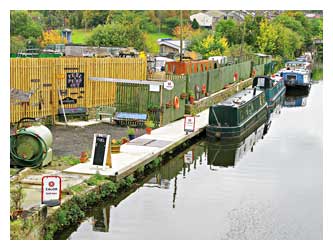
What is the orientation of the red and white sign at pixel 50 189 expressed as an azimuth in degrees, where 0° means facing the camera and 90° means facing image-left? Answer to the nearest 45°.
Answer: approximately 0°

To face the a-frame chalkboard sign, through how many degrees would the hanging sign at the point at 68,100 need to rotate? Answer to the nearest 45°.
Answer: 0° — it already faces it

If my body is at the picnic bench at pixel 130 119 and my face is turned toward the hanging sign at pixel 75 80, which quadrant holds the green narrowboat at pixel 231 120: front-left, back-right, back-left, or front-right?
back-right

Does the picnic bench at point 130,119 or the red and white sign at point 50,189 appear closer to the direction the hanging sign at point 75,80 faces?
the red and white sign

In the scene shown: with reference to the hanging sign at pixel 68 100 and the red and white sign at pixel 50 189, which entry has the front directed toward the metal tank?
the hanging sign

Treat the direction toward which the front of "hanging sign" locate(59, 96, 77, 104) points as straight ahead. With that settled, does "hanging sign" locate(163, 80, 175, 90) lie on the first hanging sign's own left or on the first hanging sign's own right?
on the first hanging sign's own left

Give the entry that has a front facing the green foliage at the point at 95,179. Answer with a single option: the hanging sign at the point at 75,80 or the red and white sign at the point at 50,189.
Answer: the hanging sign

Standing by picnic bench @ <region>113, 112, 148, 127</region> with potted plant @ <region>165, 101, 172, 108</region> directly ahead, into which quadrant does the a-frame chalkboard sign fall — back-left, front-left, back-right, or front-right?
back-right

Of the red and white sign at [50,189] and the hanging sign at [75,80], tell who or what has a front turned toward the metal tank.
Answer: the hanging sign
